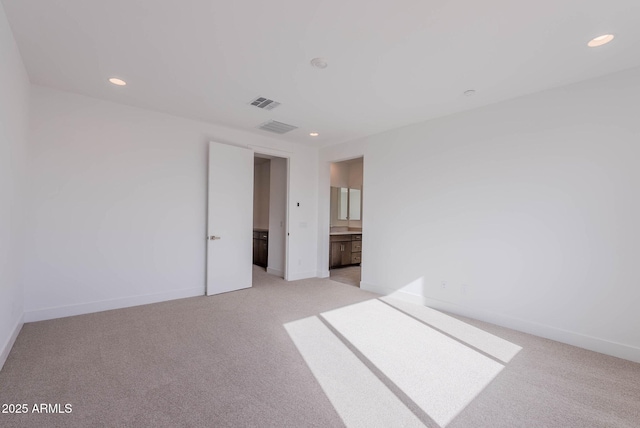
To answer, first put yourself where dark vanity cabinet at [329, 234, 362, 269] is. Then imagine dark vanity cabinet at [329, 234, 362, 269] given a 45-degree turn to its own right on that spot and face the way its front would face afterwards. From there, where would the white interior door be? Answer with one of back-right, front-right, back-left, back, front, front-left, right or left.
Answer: front-right

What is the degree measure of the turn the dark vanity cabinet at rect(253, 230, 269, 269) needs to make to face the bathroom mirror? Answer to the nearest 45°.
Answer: approximately 135° to its left

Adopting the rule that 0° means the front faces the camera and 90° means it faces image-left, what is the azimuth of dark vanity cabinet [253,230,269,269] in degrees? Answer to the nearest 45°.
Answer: approximately 45°

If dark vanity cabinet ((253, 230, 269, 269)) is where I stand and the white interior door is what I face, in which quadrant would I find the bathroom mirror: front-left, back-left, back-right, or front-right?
back-left

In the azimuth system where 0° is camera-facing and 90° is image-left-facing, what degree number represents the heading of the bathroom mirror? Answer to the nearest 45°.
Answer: approximately 315°

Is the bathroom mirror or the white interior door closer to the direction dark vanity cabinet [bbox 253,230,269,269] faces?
the white interior door

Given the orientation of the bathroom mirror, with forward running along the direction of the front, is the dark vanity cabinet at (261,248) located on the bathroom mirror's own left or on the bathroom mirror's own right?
on the bathroom mirror's own right

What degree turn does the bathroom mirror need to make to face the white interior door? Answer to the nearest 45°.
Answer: approximately 90° to its right

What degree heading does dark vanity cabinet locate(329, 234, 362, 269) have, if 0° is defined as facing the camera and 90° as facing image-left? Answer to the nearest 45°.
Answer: approximately 315°
